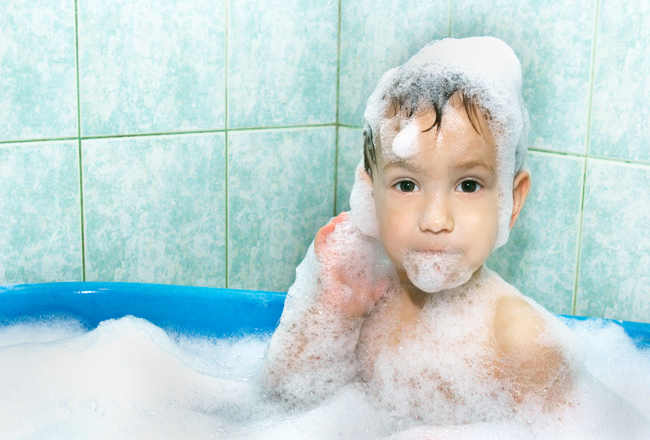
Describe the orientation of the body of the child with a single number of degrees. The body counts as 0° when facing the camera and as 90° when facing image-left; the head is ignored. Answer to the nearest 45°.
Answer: approximately 0°
